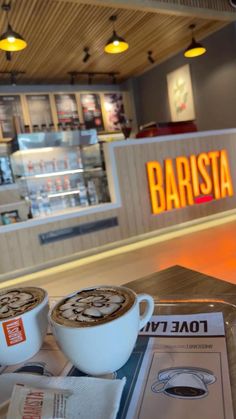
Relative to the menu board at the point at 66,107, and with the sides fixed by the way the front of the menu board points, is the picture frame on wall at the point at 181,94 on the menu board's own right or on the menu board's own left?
on the menu board's own left

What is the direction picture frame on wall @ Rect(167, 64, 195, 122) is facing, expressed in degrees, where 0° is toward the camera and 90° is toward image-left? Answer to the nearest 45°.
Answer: approximately 45°

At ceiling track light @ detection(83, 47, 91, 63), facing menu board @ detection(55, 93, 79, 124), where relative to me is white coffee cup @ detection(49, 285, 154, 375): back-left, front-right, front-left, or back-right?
back-left

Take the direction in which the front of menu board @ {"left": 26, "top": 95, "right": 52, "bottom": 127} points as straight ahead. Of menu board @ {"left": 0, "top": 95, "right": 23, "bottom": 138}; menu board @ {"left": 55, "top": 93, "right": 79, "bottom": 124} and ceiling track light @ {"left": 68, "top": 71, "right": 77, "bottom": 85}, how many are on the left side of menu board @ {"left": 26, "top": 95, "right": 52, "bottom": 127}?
2

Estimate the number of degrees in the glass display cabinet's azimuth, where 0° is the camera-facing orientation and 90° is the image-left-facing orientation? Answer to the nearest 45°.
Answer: approximately 0°

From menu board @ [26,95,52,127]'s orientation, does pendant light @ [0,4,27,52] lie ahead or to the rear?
ahead

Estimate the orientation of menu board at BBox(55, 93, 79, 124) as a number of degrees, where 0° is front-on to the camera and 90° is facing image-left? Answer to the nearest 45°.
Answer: approximately 0°

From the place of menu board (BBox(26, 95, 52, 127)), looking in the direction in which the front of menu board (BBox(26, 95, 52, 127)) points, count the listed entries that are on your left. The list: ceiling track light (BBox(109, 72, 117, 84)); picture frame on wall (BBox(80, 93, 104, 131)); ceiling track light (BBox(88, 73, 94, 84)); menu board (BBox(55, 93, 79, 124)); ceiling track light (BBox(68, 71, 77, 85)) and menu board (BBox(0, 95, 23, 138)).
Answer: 5
